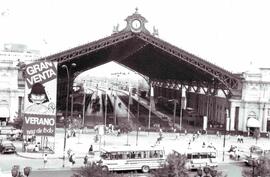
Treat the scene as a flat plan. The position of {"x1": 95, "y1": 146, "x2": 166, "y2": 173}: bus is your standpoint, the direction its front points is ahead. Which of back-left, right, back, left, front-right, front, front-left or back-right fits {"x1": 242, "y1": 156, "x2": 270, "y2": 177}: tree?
back-left

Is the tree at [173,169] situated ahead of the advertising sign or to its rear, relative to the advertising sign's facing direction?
ahead

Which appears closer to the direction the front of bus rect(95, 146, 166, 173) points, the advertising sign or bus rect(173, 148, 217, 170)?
the advertising sign

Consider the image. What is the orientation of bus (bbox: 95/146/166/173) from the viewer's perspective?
to the viewer's left

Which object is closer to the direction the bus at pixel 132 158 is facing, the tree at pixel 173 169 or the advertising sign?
the advertising sign

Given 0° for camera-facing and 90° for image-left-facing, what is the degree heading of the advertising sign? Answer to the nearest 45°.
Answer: approximately 0°

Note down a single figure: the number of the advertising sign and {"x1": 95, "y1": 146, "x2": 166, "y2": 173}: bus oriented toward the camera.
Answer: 1

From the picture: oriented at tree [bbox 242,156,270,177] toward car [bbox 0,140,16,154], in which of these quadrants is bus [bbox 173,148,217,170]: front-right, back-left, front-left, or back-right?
front-right

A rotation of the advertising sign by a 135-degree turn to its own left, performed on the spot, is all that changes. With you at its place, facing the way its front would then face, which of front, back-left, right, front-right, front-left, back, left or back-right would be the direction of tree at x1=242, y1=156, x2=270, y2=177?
right

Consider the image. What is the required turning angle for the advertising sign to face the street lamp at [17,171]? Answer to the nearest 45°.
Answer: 0° — it already faces it

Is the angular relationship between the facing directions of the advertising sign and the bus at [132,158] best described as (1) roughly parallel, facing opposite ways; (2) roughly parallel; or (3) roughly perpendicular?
roughly perpendicular

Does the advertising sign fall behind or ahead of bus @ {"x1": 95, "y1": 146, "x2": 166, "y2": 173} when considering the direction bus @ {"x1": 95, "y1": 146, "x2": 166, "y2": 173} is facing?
ahead
